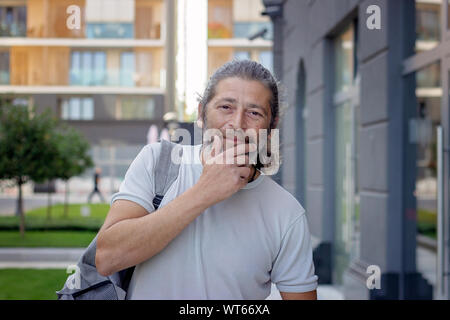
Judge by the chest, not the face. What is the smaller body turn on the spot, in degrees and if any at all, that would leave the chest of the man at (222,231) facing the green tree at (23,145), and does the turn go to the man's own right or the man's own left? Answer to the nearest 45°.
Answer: approximately 180°

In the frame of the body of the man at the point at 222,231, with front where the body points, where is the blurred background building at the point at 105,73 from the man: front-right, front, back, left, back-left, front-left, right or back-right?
back

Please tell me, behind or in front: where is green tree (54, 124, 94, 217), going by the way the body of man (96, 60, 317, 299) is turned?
behind

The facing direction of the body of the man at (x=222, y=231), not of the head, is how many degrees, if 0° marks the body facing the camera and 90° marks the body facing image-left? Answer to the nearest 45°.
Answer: approximately 0°
